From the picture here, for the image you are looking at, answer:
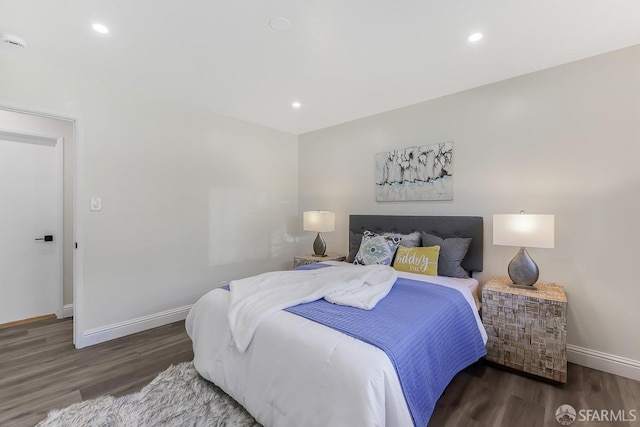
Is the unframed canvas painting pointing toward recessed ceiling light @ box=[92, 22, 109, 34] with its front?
yes

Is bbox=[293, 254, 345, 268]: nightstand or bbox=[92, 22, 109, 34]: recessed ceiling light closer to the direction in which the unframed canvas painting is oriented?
the recessed ceiling light

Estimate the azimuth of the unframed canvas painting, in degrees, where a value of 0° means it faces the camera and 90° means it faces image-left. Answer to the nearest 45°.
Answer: approximately 45°

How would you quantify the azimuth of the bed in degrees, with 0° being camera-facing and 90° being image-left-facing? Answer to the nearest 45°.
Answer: approximately 45°

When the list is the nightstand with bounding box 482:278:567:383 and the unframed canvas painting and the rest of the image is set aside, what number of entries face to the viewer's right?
0

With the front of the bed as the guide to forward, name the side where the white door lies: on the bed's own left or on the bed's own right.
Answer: on the bed's own right

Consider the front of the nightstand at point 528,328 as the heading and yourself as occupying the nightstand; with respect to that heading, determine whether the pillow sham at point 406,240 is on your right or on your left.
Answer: on your right
